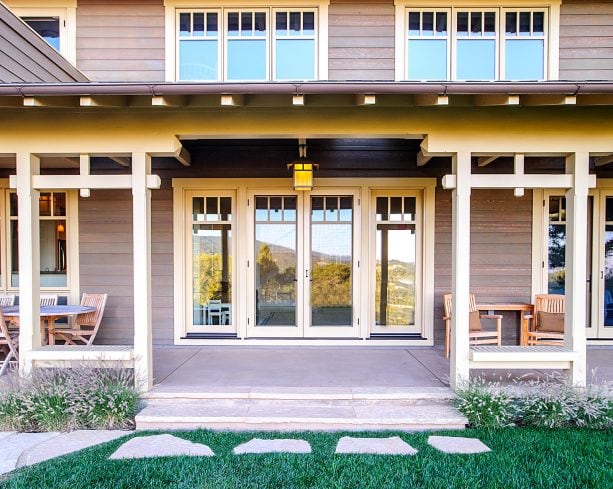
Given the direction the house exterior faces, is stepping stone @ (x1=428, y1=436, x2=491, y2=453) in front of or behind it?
in front

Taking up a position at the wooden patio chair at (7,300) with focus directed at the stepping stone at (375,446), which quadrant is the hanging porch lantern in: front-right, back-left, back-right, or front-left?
front-left

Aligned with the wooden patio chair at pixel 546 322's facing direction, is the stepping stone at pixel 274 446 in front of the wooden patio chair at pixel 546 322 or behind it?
in front

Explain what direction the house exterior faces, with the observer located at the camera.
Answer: facing the viewer

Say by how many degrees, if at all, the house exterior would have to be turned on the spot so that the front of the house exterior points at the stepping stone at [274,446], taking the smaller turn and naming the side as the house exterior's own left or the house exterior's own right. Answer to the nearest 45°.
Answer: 0° — it already faces it

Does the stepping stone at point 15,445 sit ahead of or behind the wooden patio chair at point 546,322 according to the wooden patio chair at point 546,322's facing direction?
ahead

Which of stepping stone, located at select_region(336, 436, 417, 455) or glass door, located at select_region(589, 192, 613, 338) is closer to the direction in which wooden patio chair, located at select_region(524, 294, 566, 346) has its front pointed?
the stepping stone

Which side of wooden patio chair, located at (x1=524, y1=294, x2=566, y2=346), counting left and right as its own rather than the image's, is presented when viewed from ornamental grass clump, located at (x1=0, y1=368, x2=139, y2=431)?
front

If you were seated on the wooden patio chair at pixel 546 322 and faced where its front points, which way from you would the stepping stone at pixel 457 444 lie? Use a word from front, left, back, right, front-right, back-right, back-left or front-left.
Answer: front-left
